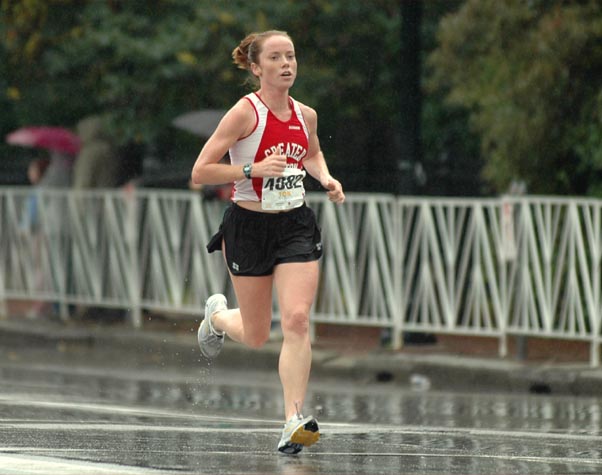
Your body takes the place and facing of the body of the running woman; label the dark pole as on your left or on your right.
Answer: on your left

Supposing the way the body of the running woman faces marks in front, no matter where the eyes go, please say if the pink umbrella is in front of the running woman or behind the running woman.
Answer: behind

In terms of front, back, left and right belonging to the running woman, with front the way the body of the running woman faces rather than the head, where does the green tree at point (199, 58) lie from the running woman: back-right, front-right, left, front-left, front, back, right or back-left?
back-left

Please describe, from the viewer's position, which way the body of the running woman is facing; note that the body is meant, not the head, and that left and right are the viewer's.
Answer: facing the viewer and to the right of the viewer

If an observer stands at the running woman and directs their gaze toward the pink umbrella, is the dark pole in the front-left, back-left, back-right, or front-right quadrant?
front-right

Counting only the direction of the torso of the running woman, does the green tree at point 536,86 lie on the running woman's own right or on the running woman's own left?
on the running woman's own left

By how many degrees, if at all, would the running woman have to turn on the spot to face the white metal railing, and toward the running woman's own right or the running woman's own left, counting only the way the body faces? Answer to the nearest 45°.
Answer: approximately 135° to the running woman's own left

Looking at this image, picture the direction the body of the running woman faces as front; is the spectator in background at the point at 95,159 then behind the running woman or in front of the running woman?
behind
